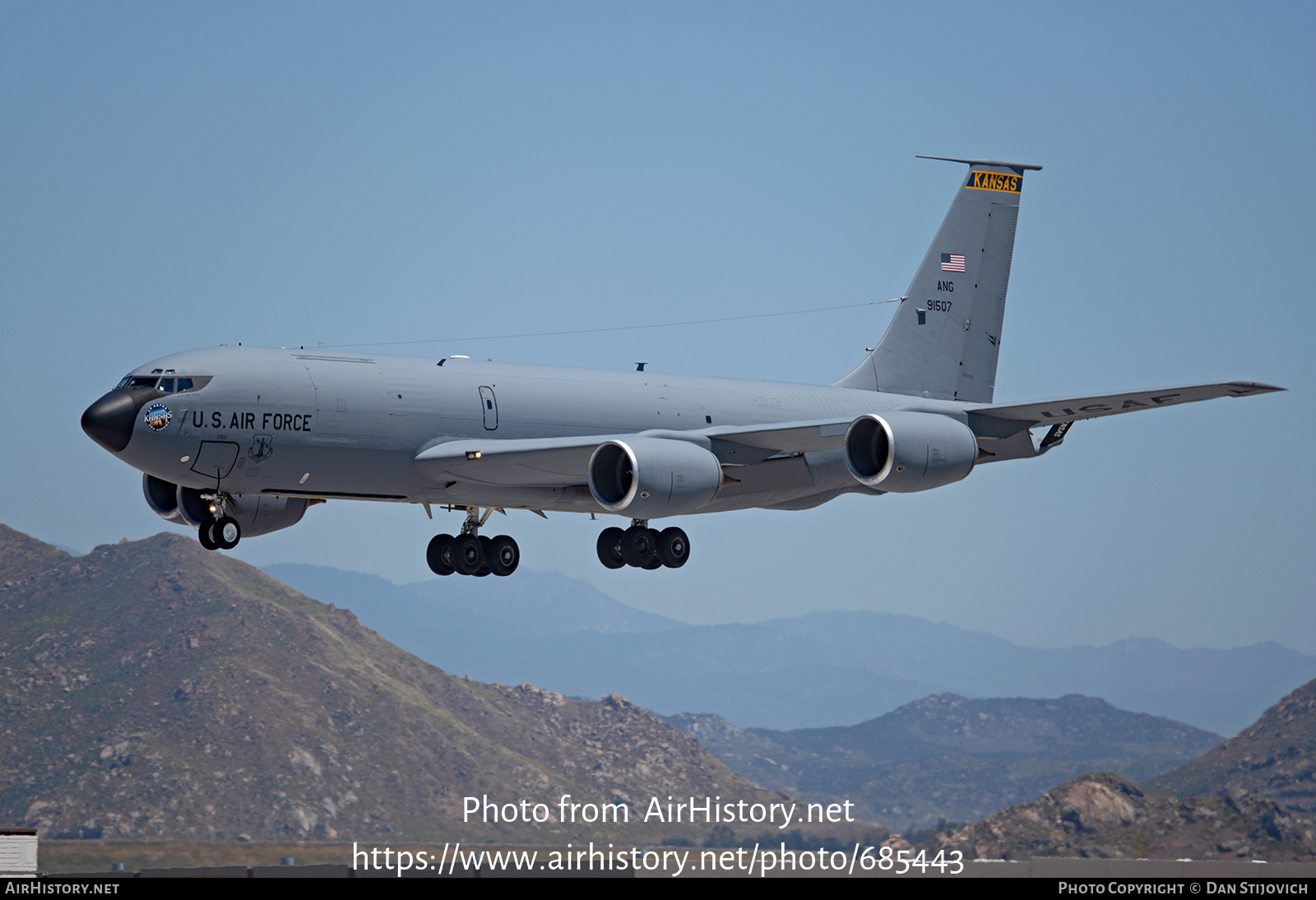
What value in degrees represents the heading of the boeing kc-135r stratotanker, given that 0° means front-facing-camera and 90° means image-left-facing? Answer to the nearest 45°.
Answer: approximately 45°
